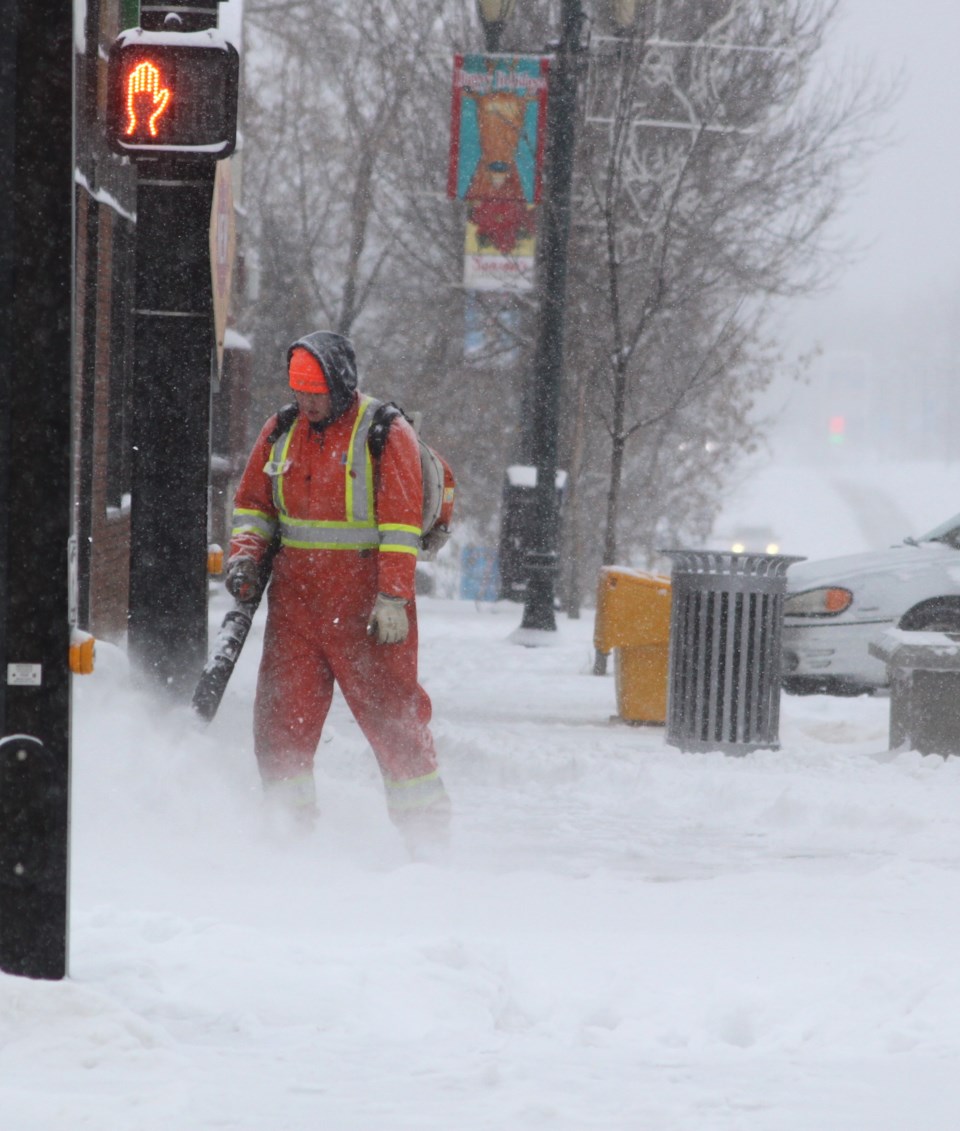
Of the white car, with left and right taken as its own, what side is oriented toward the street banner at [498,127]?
right

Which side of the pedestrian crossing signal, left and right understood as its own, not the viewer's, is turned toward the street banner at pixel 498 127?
back

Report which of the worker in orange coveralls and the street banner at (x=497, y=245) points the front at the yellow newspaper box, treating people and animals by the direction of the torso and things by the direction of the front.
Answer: the street banner
